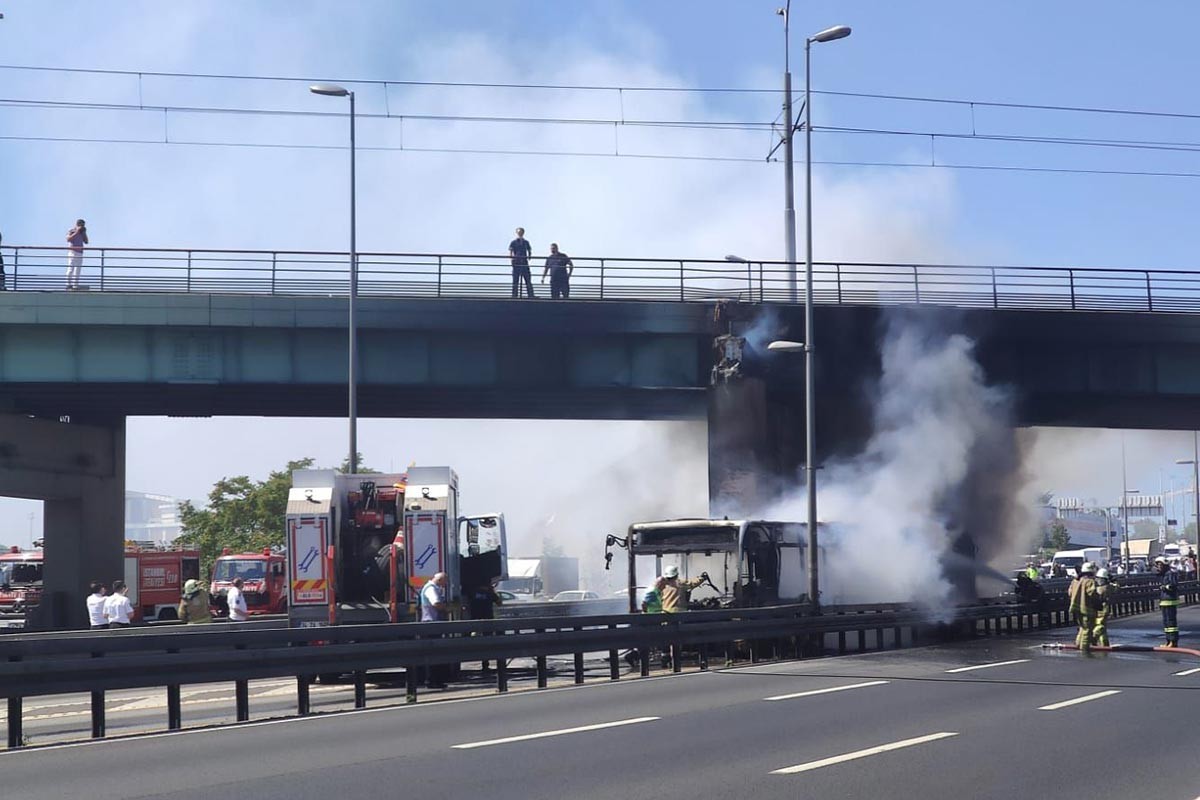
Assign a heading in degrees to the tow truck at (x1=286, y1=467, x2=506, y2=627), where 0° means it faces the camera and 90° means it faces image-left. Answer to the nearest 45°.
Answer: approximately 180°

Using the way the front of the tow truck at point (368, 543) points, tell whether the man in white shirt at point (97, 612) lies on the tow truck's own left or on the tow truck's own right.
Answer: on the tow truck's own left

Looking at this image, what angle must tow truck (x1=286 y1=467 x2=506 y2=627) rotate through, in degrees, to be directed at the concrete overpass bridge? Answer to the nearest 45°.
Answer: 0° — it already faces it

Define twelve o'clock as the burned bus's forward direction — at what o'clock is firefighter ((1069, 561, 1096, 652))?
The firefighter is roughly at 8 o'clock from the burned bus.

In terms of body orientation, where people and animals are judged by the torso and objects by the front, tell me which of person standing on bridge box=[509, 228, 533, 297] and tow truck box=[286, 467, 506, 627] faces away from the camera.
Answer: the tow truck

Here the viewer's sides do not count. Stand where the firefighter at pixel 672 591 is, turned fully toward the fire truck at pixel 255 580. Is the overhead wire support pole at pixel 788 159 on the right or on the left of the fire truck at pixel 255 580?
right

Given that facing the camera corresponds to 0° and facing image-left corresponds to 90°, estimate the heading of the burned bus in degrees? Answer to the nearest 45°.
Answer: approximately 45°

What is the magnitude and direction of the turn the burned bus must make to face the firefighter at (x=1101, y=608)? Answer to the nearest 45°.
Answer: approximately 135° to its left

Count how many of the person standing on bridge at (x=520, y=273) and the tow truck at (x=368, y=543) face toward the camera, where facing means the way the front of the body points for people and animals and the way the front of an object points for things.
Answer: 1

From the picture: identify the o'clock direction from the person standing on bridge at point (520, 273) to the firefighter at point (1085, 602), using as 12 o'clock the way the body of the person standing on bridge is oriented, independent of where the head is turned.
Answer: The firefighter is roughly at 11 o'clock from the person standing on bridge.

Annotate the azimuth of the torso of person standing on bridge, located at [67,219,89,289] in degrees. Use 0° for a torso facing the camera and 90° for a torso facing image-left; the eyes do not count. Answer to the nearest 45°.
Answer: approximately 315°

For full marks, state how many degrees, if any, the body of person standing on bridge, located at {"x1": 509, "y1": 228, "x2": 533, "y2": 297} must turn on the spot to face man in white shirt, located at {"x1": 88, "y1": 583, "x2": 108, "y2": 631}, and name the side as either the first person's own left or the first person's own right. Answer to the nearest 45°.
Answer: approximately 45° to the first person's own right
